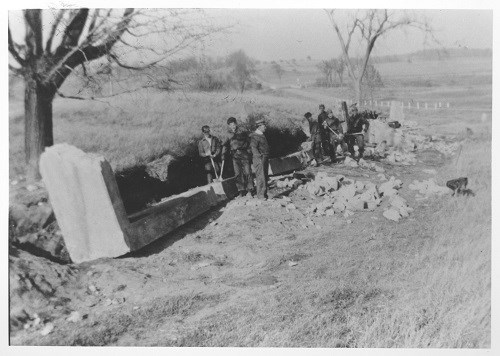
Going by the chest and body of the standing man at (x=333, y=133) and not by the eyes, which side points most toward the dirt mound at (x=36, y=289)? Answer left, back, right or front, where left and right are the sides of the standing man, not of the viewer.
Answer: front

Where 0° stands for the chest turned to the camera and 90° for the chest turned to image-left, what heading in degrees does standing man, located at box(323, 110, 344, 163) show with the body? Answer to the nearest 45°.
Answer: approximately 45°

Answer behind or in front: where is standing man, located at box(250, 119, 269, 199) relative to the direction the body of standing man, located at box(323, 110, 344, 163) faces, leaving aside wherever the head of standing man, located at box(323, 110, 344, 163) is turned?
in front

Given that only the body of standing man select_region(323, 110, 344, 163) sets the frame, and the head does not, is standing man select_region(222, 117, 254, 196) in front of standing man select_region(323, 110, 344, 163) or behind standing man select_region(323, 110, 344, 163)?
in front
